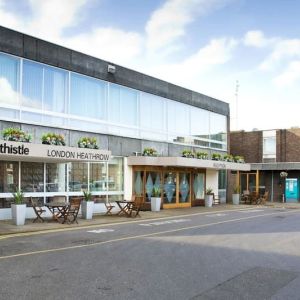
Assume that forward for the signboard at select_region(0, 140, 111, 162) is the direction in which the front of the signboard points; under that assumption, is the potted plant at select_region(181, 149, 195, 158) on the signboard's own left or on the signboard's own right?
on the signboard's own left

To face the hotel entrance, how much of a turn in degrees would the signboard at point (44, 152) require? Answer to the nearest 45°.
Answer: approximately 90° to its left

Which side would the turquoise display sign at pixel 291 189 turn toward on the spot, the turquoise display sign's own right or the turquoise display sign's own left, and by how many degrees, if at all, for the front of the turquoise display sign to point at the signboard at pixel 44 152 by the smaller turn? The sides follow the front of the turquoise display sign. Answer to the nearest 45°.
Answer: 0° — it already faces it

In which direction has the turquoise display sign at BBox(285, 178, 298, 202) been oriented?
toward the camera

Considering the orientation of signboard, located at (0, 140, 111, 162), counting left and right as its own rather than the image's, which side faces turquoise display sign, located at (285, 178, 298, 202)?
left

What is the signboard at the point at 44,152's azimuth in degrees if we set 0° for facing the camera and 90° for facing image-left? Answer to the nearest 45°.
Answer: approximately 315°

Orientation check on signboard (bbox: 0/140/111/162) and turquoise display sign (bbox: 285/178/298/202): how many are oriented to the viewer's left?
0
